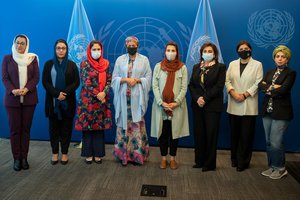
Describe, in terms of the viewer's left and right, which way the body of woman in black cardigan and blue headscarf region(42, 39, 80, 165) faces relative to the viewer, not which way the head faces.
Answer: facing the viewer

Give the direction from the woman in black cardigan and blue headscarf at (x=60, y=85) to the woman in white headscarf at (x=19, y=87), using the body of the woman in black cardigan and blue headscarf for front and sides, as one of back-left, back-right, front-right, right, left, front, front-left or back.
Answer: right

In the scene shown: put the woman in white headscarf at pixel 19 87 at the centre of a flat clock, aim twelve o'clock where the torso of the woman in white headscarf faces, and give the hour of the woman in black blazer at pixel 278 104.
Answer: The woman in black blazer is roughly at 10 o'clock from the woman in white headscarf.

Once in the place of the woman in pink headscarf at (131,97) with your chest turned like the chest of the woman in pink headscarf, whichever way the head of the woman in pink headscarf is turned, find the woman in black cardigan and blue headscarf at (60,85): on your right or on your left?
on your right

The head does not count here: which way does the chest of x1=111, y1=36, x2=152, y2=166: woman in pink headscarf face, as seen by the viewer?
toward the camera

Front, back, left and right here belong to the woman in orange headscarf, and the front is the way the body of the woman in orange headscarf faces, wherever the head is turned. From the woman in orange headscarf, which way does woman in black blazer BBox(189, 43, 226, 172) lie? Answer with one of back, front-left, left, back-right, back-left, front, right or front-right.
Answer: left

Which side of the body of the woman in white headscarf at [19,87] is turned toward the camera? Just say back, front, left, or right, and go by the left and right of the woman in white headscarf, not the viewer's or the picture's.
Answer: front

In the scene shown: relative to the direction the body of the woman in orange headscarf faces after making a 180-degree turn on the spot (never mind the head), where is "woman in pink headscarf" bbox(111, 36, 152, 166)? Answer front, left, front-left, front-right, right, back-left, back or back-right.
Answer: left

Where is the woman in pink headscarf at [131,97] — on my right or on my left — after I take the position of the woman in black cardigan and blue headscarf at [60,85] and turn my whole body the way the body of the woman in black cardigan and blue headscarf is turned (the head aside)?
on my left

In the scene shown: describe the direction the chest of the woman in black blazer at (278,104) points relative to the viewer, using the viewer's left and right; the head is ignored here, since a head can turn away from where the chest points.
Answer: facing the viewer and to the left of the viewer

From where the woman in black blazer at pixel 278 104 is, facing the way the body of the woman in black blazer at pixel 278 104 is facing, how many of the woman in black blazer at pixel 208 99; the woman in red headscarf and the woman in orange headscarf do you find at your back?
0

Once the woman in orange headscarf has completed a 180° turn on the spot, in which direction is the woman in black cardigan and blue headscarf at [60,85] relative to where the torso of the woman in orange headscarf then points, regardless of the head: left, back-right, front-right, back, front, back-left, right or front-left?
left

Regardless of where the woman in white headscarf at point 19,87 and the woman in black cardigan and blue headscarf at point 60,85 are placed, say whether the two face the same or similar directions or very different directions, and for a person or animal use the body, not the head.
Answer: same or similar directions

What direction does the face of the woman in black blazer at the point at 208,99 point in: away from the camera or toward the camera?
toward the camera

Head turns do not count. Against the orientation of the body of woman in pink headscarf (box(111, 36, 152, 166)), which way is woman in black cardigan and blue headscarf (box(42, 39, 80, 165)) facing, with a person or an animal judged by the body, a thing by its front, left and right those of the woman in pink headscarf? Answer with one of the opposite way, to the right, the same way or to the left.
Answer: the same way
